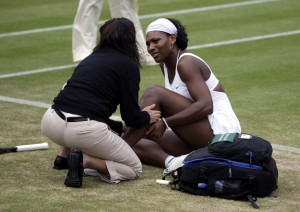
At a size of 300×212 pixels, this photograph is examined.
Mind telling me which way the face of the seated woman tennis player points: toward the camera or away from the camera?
toward the camera

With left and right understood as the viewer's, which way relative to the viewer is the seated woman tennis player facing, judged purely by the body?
facing the viewer and to the left of the viewer

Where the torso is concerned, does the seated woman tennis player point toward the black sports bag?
no
